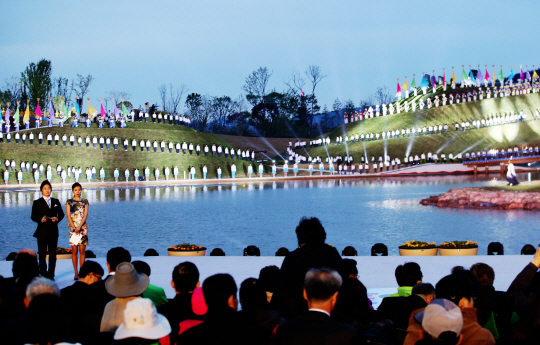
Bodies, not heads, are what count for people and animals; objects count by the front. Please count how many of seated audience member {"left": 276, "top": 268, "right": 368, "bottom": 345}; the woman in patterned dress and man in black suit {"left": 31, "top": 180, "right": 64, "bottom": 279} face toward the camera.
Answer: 2

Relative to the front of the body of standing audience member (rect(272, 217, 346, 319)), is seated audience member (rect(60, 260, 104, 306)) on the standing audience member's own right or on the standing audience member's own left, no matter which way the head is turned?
on the standing audience member's own left

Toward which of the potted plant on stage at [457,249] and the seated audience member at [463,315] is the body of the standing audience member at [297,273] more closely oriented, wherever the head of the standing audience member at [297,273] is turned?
the potted plant on stage

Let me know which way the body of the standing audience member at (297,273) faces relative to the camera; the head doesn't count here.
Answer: away from the camera

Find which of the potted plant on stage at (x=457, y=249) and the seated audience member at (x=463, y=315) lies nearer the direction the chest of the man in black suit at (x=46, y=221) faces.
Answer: the seated audience member

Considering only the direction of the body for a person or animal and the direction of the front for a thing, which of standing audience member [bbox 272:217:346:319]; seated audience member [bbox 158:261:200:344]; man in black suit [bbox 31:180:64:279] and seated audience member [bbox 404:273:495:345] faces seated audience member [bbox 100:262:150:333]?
the man in black suit

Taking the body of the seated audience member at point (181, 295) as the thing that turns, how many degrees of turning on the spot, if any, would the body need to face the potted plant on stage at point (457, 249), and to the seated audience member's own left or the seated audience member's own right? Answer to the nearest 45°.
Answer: approximately 45° to the seated audience member's own right

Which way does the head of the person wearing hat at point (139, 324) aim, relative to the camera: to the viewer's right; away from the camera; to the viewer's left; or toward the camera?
away from the camera

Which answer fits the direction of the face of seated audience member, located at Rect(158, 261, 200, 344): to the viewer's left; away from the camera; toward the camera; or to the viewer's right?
away from the camera

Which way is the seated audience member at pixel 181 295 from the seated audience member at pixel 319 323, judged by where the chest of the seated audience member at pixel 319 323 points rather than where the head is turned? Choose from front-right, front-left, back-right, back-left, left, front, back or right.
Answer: front-left

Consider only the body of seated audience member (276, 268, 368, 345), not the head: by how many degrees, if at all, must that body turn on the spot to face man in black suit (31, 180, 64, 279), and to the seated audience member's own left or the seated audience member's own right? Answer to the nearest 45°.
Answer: approximately 45° to the seated audience member's own left

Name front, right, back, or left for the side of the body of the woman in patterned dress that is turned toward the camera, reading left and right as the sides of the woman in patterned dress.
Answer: front

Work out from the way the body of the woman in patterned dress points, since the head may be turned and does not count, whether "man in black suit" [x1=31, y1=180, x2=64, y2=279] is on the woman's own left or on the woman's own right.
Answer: on the woman's own right

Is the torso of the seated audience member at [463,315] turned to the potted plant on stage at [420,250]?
yes

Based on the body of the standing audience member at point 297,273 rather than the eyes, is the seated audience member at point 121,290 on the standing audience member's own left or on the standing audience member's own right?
on the standing audience member's own left

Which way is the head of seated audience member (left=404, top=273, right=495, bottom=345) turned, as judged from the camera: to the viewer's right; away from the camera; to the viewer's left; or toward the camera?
away from the camera

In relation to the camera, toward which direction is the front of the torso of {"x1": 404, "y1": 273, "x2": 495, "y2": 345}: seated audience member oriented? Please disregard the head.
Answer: away from the camera

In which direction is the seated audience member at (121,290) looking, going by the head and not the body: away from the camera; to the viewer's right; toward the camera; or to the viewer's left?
away from the camera
